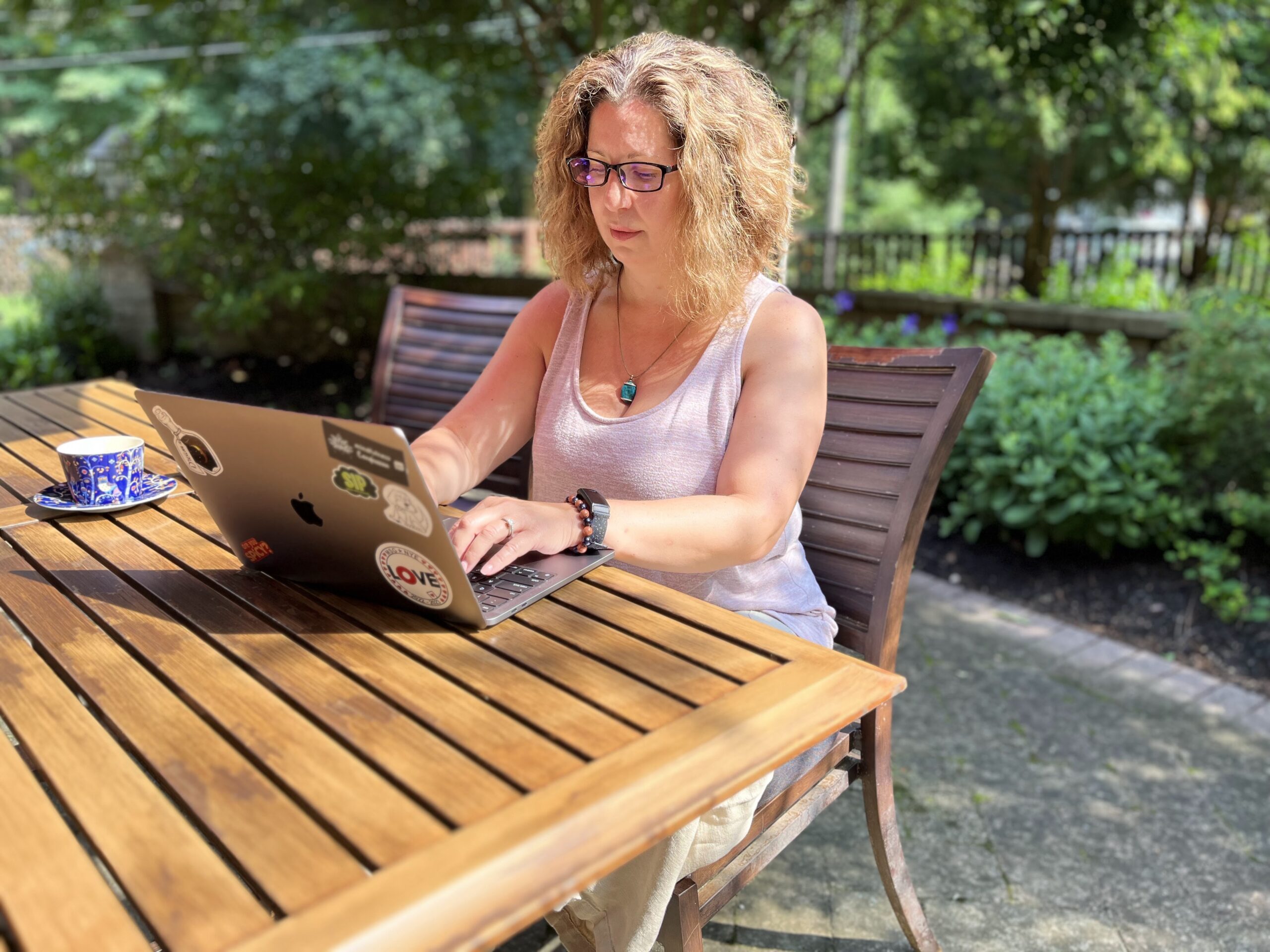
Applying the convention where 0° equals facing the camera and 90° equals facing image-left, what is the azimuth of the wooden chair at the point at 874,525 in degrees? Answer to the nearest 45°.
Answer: approximately 45°

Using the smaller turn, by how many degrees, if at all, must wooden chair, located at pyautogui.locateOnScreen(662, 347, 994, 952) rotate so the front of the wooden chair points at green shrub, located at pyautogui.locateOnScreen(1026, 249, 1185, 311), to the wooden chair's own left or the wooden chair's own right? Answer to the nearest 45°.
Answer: approximately 135° to the wooden chair's own right

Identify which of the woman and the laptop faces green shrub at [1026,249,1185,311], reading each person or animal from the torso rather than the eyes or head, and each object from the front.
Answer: the laptop

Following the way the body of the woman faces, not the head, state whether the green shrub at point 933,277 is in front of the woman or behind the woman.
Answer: behind

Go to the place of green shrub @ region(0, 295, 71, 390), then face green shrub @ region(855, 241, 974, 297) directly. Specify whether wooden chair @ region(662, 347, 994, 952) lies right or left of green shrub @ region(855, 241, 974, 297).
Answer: right

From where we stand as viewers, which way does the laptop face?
facing away from the viewer and to the right of the viewer

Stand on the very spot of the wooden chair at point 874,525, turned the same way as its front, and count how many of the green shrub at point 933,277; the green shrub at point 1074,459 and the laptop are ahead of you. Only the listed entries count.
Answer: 1

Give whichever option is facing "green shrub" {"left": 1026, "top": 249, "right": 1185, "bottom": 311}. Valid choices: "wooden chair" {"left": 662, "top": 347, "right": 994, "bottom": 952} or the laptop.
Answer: the laptop

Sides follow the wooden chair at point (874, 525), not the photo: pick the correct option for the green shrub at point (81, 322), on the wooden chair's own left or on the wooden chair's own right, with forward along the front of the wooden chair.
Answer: on the wooden chair's own right

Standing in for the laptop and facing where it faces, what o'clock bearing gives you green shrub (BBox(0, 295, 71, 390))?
The green shrub is roughly at 10 o'clock from the laptop.

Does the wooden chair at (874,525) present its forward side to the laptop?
yes

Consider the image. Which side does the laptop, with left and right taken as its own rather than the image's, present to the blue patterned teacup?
left

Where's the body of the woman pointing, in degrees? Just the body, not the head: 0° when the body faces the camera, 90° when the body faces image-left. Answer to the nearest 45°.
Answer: approximately 45°

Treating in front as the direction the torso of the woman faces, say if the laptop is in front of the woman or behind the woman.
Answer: in front

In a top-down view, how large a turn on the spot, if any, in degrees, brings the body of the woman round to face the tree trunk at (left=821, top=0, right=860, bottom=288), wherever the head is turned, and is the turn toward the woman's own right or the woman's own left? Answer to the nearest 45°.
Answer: approximately 135° to the woman's own right
